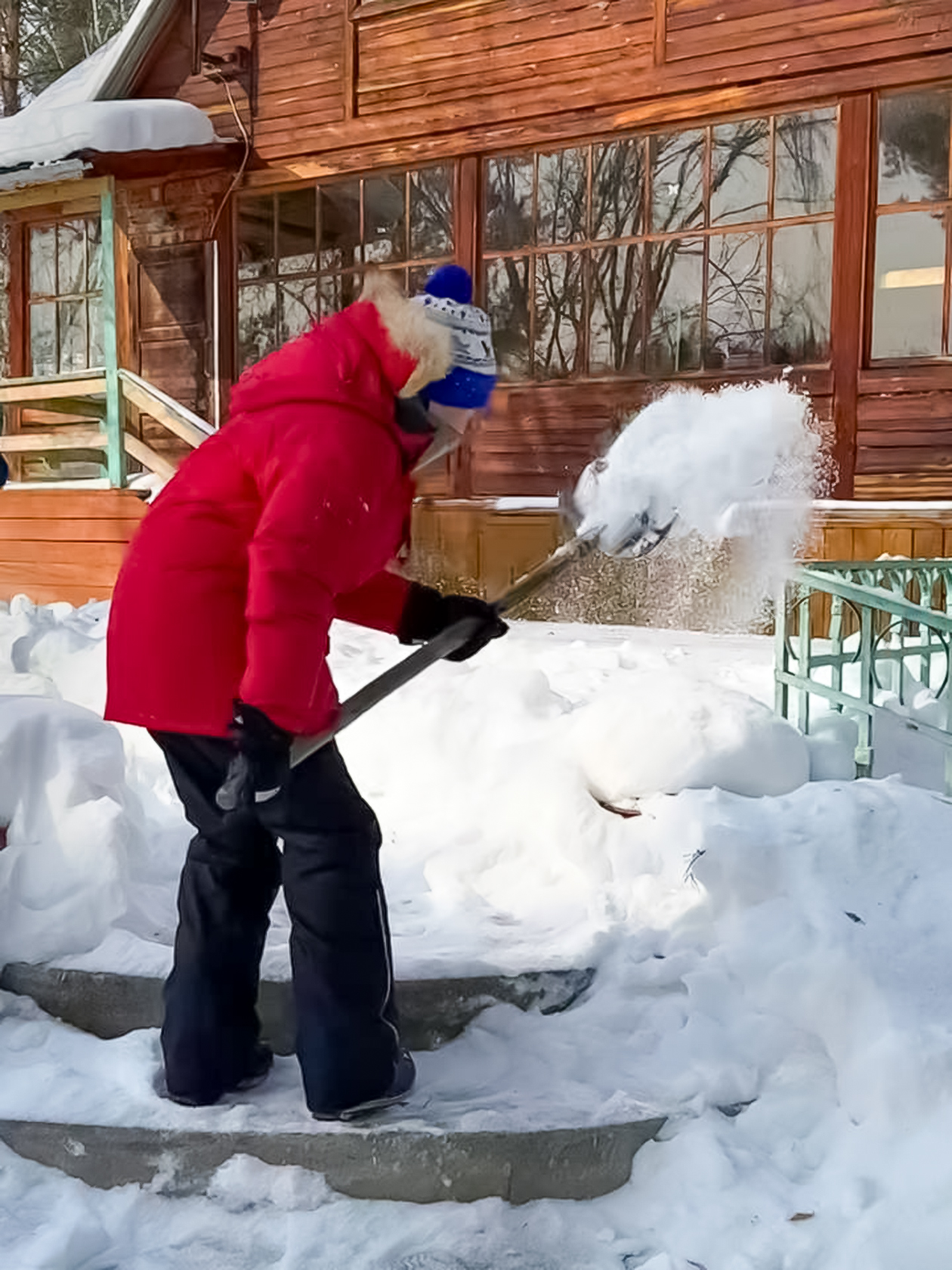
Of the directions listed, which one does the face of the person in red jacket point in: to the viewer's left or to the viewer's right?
to the viewer's right

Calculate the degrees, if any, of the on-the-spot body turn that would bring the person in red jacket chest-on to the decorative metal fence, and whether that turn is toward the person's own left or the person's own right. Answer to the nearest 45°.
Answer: approximately 45° to the person's own left

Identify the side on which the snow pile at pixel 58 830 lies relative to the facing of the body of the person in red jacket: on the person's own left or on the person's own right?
on the person's own left

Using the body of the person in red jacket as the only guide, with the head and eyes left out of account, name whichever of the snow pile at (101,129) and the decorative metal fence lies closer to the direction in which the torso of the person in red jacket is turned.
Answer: the decorative metal fence

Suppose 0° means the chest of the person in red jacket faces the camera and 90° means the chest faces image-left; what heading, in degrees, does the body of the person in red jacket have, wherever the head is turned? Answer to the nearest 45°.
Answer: approximately 270°

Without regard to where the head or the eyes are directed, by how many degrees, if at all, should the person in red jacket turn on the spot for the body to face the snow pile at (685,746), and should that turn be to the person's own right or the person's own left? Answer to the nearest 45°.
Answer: approximately 45° to the person's own left

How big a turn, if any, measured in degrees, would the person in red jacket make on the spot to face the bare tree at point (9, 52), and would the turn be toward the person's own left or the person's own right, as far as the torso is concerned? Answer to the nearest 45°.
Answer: approximately 90° to the person's own left

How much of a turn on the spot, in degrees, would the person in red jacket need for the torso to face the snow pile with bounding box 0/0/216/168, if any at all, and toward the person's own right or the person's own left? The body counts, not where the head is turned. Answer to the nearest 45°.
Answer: approximately 90° to the person's own left

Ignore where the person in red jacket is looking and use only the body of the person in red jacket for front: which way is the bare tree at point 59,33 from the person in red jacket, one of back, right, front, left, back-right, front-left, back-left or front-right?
left
